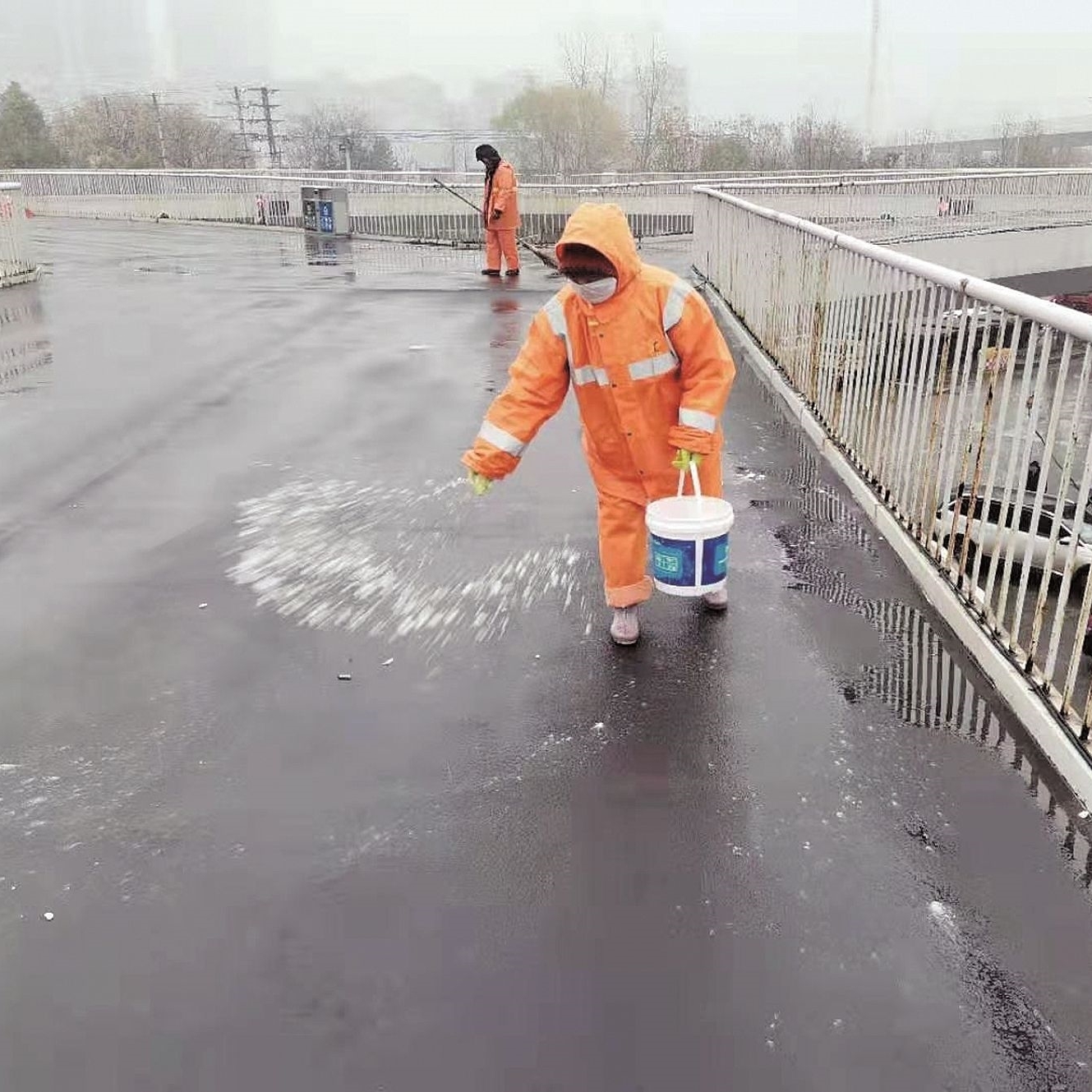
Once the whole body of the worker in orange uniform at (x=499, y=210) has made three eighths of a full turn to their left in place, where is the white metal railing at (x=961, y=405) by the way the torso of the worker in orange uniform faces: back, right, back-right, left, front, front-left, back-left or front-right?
front-right

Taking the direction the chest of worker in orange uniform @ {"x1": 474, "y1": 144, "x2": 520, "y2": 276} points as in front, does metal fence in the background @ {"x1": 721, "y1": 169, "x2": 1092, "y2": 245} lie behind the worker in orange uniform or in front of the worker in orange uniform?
behind

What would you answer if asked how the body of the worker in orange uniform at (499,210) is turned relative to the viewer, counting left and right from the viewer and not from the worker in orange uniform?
facing to the left of the viewer
